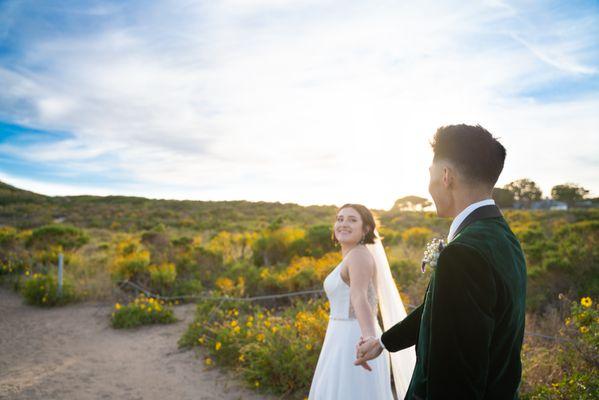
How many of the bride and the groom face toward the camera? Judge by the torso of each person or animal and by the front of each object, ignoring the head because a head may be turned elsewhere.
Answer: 0

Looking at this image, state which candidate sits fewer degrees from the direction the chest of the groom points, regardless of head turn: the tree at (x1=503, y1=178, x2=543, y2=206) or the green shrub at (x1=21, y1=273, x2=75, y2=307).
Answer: the green shrub

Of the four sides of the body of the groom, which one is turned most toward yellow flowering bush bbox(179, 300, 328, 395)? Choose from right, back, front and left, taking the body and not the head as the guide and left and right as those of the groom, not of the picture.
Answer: front

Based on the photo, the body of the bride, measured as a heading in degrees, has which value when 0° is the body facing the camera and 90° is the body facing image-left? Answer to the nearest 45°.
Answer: approximately 90°

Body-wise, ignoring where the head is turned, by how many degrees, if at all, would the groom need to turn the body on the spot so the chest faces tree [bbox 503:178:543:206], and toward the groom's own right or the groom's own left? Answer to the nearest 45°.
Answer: approximately 45° to the groom's own right

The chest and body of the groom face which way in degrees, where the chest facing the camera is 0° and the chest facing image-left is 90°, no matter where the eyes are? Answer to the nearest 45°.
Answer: approximately 135°

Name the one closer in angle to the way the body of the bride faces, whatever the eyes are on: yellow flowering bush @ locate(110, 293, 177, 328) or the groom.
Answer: the yellow flowering bush

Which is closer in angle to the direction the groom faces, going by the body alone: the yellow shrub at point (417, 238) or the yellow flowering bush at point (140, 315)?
the yellow flowering bush

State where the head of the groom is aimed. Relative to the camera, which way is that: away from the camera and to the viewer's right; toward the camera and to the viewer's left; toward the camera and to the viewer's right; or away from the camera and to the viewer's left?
away from the camera and to the viewer's left
